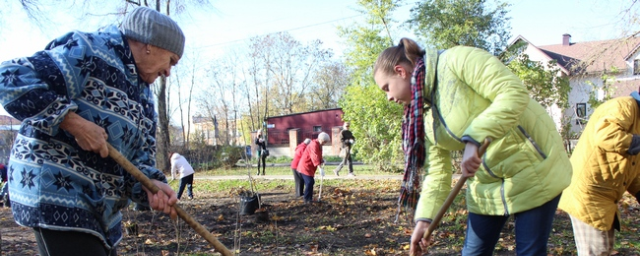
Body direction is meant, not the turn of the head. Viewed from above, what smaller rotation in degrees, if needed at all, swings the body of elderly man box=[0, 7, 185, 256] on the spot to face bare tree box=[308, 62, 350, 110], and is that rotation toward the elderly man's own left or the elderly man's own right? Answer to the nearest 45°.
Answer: approximately 45° to the elderly man's own left

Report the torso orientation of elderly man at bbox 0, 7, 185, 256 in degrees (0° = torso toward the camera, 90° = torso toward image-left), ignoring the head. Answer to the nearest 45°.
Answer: approximately 270°

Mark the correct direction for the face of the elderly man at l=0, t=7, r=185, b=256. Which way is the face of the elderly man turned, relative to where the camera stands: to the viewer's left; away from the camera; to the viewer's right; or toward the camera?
to the viewer's right

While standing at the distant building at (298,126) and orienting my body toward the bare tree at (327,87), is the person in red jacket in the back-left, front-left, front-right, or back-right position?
back-right

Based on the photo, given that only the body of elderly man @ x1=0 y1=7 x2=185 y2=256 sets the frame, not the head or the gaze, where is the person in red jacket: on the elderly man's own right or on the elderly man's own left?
on the elderly man's own left
